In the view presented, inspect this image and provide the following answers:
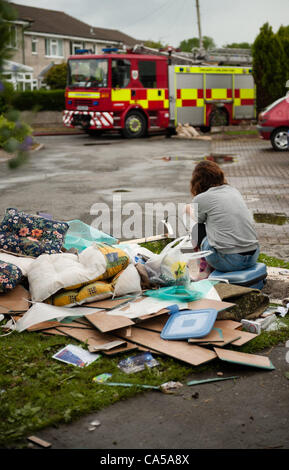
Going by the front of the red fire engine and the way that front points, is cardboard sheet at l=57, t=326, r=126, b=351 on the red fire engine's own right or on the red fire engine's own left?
on the red fire engine's own left

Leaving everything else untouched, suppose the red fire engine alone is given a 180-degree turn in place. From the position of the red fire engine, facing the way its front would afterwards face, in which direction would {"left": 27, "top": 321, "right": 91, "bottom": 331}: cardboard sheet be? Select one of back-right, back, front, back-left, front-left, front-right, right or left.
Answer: back-right

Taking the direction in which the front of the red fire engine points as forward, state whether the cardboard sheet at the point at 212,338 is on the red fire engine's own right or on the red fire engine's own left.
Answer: on the red fire engine's own left

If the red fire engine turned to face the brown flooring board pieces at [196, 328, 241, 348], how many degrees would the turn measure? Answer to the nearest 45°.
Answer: approximately 45° to its left

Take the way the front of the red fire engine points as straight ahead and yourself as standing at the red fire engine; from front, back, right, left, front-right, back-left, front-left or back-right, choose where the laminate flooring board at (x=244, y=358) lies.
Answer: front-left

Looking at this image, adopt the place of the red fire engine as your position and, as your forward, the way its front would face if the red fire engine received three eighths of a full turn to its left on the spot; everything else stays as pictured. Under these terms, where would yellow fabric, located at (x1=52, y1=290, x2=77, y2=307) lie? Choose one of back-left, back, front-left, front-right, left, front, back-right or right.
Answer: right

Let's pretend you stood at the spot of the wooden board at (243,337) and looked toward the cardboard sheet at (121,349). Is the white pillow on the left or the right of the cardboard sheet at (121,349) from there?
right

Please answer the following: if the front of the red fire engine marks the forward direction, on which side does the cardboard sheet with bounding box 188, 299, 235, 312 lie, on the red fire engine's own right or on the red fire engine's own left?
on the red fire engine's own left

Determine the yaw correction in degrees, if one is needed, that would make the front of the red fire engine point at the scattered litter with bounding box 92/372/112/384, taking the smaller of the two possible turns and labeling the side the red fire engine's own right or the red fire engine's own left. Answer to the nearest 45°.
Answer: approximately 45° to the red fire engine's own left

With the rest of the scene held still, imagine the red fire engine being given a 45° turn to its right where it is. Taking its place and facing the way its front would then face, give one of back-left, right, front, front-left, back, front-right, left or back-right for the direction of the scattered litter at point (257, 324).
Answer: left

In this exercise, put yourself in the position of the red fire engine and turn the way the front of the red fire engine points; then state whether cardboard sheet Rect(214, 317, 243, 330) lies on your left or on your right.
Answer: on your left

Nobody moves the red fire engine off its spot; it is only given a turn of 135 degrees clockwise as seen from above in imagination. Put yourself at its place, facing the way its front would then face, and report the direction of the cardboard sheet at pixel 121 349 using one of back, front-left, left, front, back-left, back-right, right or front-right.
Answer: back

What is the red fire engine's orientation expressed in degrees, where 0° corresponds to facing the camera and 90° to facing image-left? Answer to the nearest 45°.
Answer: approximately 45°

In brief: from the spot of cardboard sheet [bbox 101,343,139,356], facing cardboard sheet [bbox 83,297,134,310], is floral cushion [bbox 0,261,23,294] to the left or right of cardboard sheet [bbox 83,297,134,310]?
left

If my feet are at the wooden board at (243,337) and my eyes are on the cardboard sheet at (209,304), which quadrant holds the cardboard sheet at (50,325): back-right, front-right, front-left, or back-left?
front-left
